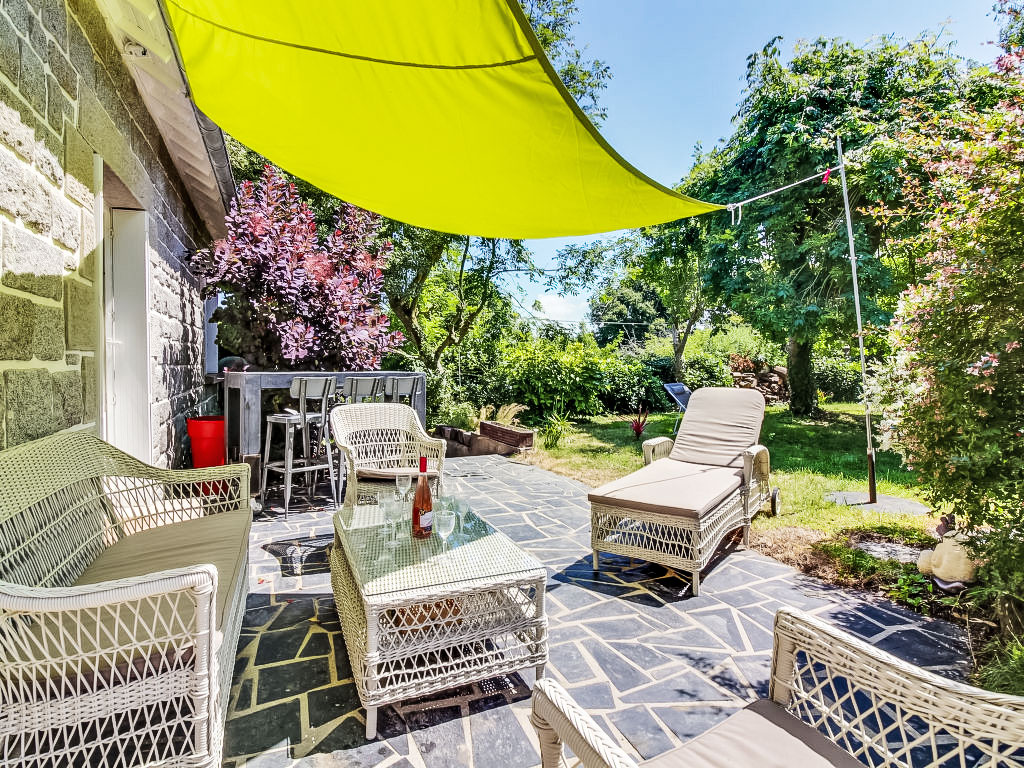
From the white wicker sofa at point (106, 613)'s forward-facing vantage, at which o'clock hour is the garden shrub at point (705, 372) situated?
The garden shrub is roughly at 11 o'clock from the white wicker sofa.

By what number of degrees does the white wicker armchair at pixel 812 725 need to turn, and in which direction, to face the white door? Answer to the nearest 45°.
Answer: approximately 45° to its left

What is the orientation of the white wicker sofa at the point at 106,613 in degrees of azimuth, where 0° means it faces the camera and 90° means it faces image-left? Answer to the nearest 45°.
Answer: approximately 270°

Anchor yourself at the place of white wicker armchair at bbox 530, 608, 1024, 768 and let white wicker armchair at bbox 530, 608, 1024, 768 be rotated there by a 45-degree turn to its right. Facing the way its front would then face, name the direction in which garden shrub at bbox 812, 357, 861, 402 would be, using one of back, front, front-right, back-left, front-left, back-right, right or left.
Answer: front

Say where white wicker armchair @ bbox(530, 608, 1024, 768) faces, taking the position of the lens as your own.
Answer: facing away from the viewer and to the left of the viewer

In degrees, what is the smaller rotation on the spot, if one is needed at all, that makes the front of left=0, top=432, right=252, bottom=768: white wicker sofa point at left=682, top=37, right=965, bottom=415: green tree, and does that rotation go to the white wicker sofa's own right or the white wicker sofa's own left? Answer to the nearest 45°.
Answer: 0° — it already faces it

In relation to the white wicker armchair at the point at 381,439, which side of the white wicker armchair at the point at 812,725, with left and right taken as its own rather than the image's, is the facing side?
front

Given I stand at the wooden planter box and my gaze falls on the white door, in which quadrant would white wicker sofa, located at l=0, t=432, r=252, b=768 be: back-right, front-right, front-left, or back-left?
front-left

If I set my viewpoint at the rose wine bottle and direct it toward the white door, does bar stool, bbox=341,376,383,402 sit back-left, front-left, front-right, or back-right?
front-right

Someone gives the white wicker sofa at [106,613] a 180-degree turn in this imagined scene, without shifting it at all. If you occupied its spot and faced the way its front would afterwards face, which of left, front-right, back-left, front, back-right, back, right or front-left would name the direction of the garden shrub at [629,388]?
back-right

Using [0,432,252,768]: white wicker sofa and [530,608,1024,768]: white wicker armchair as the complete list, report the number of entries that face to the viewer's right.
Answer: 1

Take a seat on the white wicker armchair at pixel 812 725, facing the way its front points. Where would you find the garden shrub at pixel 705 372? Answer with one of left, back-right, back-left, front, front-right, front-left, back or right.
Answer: front-right

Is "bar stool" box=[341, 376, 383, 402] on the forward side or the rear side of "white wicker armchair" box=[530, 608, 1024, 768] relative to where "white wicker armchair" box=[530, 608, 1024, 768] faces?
on the forward side

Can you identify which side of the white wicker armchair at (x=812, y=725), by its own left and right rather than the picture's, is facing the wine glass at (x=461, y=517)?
front

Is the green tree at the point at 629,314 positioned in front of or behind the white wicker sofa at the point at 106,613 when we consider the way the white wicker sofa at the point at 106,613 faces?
in front
